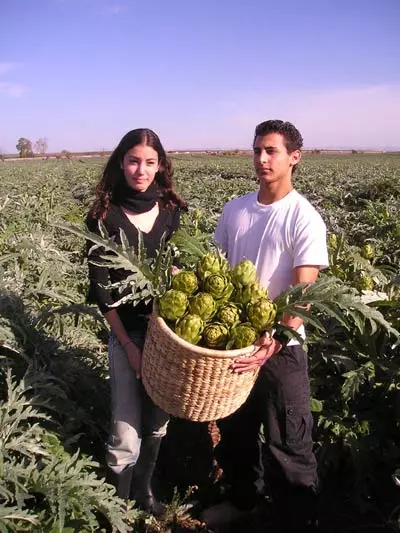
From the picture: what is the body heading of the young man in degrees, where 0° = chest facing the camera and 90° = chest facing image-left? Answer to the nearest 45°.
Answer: approximately 45°

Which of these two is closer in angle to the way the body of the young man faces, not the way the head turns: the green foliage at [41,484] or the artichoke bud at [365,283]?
the green foliage

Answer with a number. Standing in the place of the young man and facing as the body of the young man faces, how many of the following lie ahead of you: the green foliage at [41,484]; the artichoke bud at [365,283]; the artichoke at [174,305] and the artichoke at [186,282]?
3
